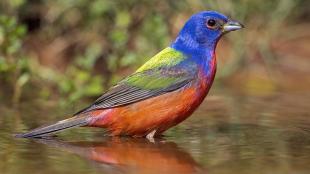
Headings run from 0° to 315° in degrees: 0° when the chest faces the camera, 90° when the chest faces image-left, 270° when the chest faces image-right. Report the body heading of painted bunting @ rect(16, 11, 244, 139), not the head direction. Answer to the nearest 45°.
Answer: approximately 270°
